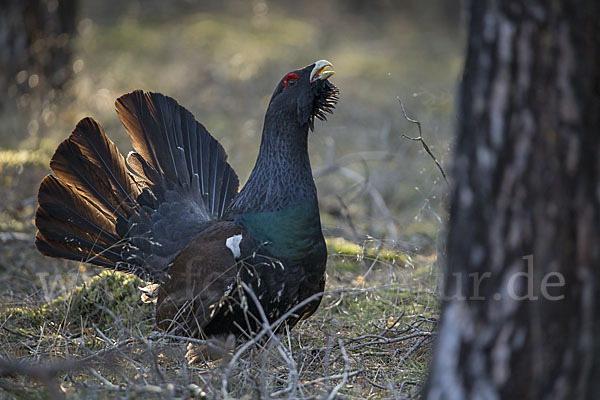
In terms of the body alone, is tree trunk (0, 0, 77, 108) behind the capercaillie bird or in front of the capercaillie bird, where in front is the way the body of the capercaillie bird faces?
behind

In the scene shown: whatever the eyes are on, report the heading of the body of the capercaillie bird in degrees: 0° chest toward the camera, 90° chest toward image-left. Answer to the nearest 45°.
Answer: approximately 315°

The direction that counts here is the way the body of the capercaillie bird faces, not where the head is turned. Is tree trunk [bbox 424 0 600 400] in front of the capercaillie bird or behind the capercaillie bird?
in front
